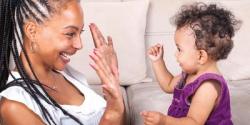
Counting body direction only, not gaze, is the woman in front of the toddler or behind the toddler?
in front

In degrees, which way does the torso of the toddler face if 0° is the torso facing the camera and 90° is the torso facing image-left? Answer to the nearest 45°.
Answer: approximately 90°

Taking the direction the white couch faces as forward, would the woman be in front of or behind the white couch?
in front

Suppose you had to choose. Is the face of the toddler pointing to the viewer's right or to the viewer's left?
to the viewer's left

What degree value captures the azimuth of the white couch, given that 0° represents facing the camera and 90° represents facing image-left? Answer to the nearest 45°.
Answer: approximately 0°

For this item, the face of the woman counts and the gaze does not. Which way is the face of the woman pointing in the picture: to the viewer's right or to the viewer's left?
to the viewer's right
